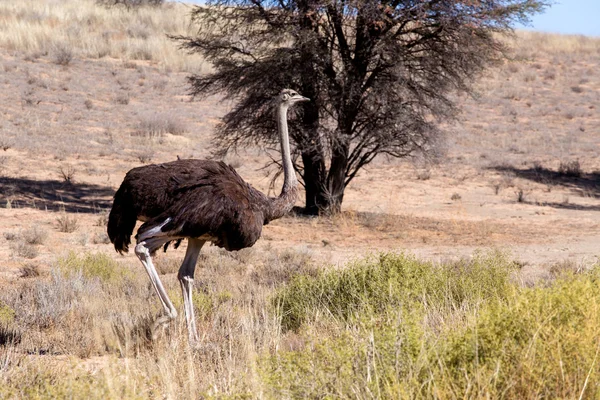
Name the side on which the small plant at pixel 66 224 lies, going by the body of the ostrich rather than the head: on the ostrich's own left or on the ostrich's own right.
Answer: on the ostrich's own left

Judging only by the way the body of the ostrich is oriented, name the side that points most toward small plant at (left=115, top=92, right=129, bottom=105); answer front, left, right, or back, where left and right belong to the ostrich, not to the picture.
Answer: left

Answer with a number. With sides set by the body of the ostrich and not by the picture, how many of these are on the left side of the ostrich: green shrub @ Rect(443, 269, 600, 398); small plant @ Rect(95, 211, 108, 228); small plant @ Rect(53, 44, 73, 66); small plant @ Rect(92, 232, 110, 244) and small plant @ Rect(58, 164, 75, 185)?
4

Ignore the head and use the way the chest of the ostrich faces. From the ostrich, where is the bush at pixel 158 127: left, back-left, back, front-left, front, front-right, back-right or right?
left

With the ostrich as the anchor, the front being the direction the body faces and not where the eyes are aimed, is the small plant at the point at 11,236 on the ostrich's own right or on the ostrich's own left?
on the ostrich's own left

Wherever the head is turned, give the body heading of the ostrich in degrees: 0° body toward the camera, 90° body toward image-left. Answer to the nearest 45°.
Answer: approximately 270°

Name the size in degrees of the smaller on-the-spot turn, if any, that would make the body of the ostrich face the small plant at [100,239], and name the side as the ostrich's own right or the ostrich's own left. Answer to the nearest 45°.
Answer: approximately 90° to the ostrich's own left

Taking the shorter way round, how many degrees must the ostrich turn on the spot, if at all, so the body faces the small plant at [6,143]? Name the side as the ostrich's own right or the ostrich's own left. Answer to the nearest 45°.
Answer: approximately 90° to the ostrich's own left

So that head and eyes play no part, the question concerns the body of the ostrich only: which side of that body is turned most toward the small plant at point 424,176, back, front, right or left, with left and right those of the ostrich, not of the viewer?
left

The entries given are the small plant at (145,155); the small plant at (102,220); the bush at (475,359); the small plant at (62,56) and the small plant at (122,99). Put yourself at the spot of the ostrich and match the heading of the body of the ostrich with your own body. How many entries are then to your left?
4

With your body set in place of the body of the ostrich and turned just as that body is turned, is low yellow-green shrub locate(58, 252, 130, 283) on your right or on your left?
on your left

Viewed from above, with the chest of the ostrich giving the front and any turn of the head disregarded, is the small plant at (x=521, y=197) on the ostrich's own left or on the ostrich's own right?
on the ostrich's own left

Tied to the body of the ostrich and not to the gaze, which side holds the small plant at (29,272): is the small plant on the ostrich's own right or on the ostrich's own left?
on the ostrich's own left
